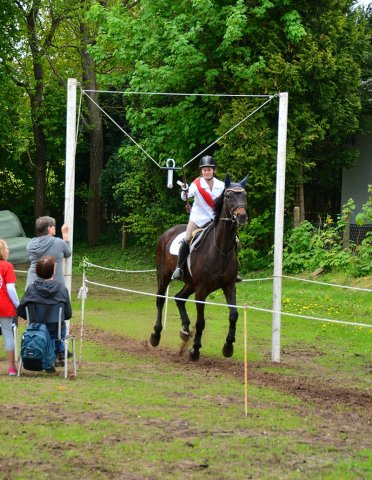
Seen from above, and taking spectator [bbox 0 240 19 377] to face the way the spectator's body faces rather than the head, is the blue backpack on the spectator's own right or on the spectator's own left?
on the spectator's own right

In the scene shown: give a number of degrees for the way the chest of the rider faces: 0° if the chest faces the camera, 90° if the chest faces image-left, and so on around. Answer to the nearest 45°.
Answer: approximately 315°

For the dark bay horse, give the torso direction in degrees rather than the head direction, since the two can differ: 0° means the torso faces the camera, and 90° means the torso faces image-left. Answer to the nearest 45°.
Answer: approximately 315°

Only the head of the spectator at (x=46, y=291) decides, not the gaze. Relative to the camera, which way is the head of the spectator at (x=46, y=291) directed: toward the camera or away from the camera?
away from the camera

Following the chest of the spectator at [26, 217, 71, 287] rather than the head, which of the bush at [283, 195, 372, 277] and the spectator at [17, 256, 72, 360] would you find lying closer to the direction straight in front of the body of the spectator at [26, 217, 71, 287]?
the bush

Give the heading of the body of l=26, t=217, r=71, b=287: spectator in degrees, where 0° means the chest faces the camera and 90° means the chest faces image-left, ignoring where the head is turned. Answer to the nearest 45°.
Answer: approximately 225°

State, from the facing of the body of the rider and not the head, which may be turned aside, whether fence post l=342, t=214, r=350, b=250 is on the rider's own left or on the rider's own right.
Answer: on the rider's own left

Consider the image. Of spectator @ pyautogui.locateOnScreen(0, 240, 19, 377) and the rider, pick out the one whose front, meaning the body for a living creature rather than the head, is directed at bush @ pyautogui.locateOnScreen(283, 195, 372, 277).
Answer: the spectator

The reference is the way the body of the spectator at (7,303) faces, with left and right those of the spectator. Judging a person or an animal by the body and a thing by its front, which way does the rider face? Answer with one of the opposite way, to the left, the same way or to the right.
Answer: to the right

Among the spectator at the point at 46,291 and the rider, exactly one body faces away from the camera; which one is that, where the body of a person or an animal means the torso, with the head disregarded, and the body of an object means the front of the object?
the spectator

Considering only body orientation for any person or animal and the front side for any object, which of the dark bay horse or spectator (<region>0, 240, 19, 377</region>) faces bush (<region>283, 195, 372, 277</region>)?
the spectator

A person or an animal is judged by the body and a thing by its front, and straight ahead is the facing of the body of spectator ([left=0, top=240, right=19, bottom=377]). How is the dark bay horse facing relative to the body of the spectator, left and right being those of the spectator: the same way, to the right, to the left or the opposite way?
to the right

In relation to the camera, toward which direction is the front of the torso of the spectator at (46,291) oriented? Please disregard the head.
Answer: away from the camera
